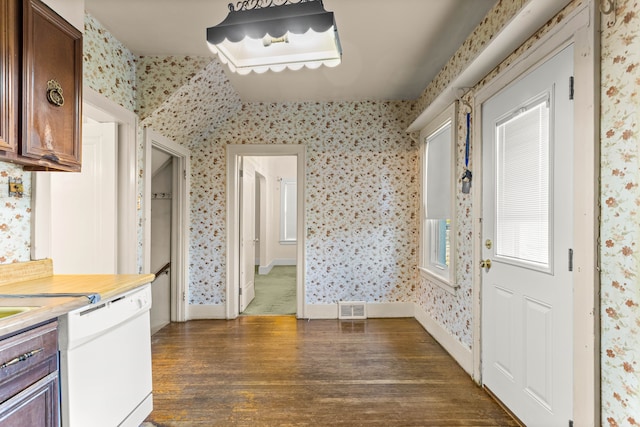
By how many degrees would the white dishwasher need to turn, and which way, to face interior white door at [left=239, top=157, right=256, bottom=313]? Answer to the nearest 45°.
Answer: approximately 90° to its left

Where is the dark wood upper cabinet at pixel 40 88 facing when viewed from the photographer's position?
facing the viewer and to the right of the viewer

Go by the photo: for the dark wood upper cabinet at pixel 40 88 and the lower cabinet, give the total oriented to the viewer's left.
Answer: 0

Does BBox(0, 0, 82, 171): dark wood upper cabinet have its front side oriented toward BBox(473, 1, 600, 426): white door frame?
yes

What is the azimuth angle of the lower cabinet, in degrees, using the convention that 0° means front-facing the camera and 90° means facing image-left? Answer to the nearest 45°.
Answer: approximately 315°

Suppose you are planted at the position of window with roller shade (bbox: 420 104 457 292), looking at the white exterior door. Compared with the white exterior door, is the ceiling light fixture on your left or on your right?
right

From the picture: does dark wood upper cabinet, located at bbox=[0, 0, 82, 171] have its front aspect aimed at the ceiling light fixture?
yes

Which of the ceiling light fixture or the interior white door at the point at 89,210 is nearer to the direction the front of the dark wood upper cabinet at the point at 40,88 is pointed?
the ceiling light fixture

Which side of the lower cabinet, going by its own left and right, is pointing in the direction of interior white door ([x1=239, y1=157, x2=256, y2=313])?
left
